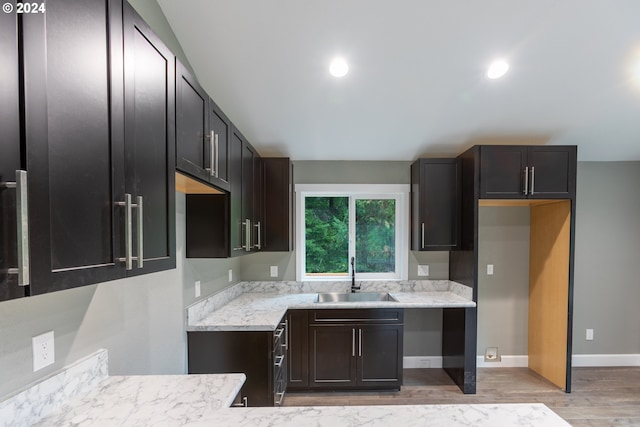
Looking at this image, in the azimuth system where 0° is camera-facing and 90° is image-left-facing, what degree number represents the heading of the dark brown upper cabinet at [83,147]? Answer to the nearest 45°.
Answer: approximately 315°

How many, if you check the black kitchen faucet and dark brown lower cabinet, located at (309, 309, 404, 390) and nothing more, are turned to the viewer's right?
0

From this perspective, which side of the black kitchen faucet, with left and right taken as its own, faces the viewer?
front

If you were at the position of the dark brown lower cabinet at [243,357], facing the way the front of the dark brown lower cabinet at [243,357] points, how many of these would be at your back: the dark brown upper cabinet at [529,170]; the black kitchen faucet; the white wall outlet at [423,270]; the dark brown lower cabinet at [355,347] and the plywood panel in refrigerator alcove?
0

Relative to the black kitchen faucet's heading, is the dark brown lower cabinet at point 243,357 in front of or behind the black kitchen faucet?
in front

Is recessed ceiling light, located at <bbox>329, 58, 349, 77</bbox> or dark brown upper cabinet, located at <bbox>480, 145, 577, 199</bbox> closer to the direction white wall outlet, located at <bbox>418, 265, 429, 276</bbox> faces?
the recessed ceiling light

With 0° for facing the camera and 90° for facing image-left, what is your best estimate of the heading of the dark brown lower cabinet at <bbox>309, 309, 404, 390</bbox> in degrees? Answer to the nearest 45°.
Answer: approximately 0°

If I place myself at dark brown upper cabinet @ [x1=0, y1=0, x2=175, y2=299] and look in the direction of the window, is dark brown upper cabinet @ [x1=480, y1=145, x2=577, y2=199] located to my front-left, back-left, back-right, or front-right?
front-right

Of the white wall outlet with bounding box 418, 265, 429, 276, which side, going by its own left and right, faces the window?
right

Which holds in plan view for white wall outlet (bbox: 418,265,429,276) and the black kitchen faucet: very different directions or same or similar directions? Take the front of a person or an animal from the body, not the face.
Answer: same or similar directions
